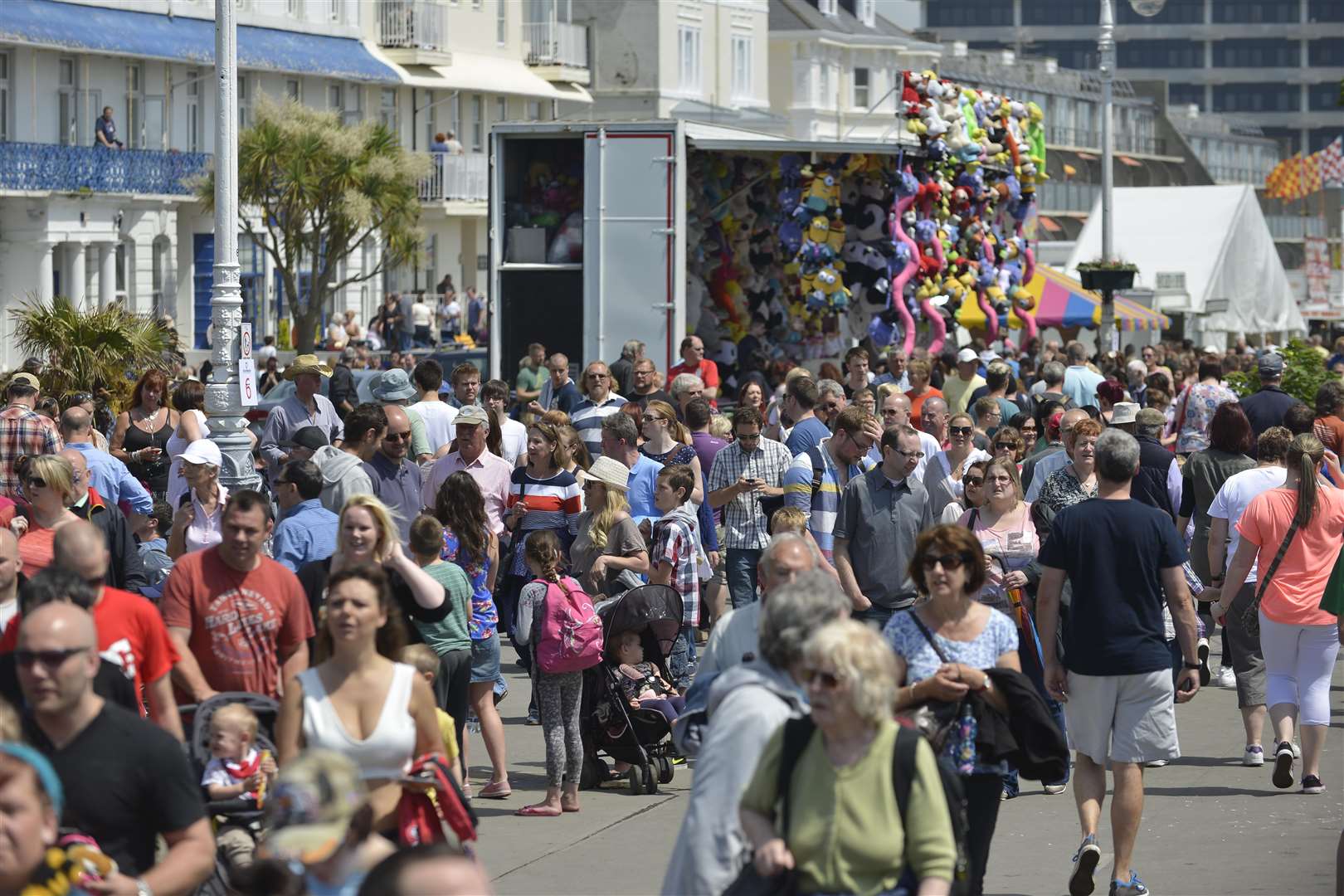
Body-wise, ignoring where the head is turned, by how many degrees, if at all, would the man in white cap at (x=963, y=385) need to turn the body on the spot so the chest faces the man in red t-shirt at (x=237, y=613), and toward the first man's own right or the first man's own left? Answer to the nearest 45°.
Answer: approximately 45° to the first man's own right

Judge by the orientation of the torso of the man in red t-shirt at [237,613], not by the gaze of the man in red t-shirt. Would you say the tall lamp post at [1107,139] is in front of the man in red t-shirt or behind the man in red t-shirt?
behind

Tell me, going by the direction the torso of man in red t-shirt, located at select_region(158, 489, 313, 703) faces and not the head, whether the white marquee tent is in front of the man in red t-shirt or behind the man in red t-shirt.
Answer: behind

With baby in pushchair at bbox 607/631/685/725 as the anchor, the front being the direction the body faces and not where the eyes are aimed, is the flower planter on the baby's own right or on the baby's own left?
on the baby's own left

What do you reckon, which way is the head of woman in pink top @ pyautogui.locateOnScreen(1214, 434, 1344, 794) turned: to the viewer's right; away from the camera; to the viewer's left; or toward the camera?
away from the camera

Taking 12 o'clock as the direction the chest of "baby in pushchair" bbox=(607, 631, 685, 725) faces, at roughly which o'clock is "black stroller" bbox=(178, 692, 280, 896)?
The black stroller is roughly at 2 o'clock from the baby in pushchair.

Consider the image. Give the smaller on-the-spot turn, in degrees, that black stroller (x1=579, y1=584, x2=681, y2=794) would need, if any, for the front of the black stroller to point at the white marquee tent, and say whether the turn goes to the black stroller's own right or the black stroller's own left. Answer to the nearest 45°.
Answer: approximately 135° to the black stroller's own left

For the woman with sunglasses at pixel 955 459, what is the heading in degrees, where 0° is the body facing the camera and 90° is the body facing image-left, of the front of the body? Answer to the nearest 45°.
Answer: approximately 0°

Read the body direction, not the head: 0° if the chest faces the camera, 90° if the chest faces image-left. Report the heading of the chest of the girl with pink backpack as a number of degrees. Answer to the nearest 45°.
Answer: approximately 135°

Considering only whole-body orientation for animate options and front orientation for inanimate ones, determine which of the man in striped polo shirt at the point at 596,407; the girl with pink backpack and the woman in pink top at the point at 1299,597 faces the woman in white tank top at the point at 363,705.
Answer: the man in striped polo shirt

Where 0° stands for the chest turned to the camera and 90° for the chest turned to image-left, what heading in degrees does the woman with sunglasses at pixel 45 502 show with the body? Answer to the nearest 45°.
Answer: approximately 45°
